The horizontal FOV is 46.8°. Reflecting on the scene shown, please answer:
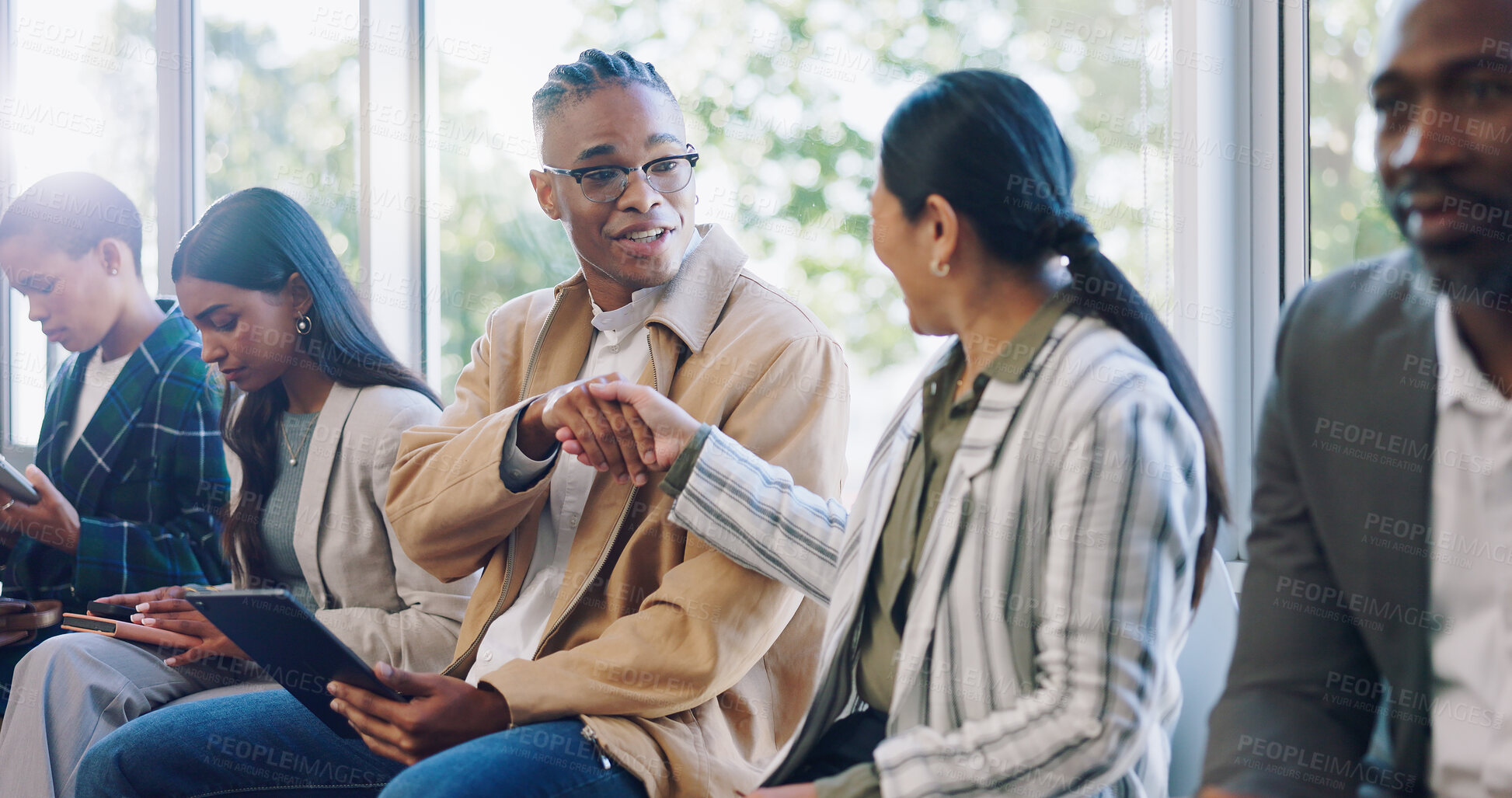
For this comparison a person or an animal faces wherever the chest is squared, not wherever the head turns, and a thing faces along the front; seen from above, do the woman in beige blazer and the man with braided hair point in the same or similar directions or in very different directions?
same or similar directions

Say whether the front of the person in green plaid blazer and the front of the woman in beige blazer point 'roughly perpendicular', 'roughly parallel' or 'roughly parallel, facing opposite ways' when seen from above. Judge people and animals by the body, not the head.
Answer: roughly parallel

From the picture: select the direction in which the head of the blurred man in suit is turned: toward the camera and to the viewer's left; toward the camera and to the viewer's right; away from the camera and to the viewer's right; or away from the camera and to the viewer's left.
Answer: toward the camera and to the viewer's left

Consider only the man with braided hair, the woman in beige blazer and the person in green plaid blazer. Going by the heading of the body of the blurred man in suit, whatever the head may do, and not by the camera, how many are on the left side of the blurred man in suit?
0

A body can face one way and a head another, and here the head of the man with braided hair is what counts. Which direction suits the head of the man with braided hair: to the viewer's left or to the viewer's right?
to the viewer's right

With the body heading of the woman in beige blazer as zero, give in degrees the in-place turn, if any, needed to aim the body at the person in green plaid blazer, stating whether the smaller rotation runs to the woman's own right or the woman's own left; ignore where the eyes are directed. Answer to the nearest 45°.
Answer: approximately 90° to the woman's own right

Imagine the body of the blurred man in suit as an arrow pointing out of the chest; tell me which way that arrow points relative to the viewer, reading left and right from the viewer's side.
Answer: facing the viewer

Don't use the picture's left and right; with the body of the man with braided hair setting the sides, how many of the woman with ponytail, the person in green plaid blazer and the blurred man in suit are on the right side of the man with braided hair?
1

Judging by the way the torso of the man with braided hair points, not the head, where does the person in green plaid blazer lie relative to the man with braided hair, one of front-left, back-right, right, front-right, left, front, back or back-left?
right

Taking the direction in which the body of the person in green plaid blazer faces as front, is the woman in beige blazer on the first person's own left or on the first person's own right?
on the first person's own left

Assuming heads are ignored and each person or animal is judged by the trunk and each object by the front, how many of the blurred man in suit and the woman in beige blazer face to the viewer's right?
0

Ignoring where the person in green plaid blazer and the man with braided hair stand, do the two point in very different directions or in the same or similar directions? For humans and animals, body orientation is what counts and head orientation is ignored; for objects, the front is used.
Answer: same or similar directions
